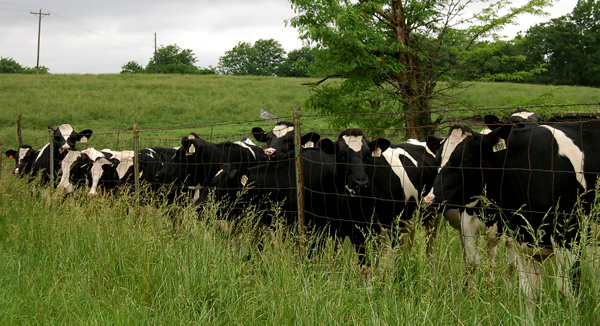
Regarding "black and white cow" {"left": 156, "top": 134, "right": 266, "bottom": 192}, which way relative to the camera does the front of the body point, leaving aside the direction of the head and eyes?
to the viewer's left

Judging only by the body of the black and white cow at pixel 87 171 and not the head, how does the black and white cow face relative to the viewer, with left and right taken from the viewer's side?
facing the viewer and to the left of the viewer

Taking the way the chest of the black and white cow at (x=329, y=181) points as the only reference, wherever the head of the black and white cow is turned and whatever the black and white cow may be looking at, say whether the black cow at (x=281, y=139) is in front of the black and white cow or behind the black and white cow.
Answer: behind

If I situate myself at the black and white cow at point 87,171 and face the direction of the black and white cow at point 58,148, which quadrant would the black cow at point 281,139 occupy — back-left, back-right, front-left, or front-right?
back-right

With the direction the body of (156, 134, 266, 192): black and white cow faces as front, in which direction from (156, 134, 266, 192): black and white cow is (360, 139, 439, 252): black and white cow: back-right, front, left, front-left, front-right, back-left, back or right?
back-left

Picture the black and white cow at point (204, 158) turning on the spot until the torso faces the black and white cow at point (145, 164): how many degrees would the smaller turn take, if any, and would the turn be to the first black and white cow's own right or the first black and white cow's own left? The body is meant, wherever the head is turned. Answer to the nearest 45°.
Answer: approximately 45° to the first black and white cow's own right

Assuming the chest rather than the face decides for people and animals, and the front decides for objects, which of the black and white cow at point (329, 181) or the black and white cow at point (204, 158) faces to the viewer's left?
the black and white cow at point (204, 158)

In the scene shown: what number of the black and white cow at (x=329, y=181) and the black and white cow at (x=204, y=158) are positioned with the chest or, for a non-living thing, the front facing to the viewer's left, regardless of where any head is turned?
1

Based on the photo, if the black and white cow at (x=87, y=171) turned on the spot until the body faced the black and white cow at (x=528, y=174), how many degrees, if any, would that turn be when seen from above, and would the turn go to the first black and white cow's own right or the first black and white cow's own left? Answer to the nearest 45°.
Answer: approximately 90° to the first black and white cow's own left
